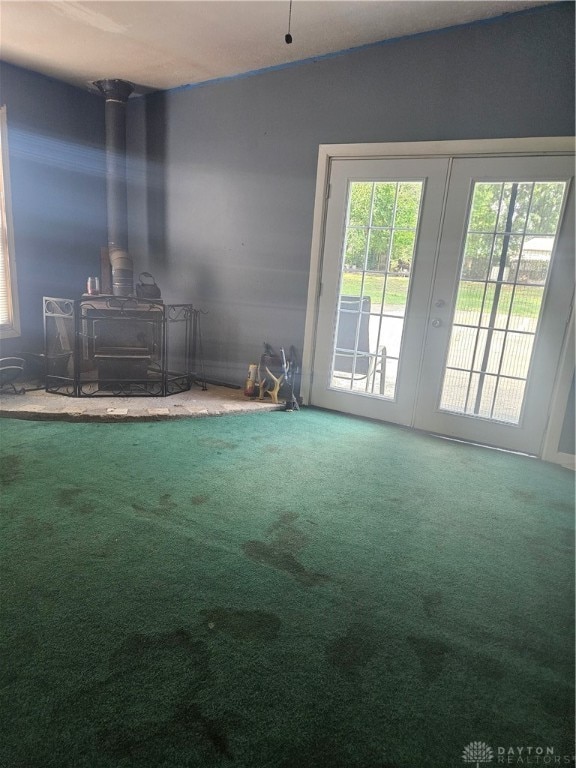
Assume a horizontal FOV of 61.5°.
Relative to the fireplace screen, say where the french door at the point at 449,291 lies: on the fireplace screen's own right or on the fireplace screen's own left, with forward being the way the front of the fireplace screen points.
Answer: on the fireplace screen's own left

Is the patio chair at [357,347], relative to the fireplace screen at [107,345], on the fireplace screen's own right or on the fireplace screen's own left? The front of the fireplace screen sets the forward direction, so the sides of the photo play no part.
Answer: on the fireplace screen's own left

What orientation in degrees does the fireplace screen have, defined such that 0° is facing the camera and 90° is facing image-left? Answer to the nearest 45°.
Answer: approximately 0°
